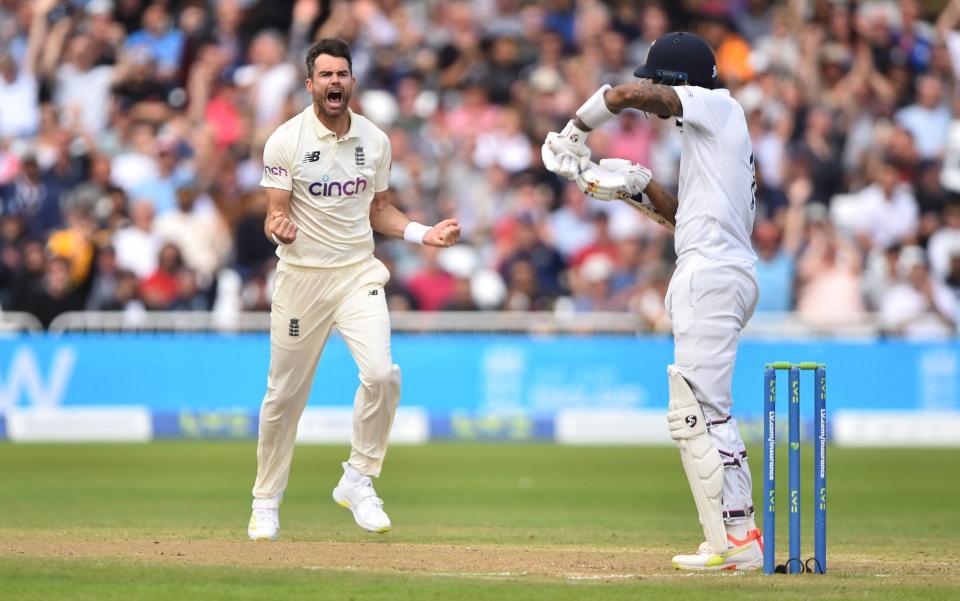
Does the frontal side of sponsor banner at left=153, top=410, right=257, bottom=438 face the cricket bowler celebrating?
yes

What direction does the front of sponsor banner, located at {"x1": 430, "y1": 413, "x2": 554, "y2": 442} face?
toward the camera

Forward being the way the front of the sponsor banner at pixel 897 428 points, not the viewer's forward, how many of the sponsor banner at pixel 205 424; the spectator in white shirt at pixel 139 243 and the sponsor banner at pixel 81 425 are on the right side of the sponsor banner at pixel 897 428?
3

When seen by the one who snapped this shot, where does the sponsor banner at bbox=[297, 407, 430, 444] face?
facing the viewer

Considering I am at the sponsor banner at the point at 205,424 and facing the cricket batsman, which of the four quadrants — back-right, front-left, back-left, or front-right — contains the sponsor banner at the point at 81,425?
back-right

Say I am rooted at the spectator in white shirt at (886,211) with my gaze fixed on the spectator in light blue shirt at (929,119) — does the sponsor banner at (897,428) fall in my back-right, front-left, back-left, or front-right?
back-right

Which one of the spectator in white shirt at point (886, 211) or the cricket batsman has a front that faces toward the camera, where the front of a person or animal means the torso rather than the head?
the spectator in white shirt

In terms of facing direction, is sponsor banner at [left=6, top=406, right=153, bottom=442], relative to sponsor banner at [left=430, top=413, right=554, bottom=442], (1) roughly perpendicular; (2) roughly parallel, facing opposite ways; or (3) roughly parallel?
roughly parallel

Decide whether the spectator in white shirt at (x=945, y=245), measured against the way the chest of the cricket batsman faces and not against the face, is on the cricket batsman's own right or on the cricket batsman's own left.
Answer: on the cricket batsman's own right

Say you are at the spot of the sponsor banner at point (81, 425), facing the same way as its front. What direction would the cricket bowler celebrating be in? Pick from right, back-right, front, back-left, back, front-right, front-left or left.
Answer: front

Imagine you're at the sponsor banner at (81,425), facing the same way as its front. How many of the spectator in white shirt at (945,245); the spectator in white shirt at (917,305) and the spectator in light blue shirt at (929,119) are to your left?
3

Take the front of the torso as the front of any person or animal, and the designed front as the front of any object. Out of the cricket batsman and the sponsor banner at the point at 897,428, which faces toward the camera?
the sponsor banner

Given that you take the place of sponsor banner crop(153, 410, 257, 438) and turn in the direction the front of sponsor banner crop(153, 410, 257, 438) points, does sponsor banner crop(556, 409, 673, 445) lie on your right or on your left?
on your left

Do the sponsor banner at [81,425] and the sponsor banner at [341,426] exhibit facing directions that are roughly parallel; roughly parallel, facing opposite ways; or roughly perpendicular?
roughly parallel

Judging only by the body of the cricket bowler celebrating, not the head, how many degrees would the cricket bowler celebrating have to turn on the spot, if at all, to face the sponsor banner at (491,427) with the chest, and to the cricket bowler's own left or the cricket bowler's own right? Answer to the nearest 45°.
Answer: approximately 180°

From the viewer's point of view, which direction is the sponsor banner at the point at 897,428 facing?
toward the camera
